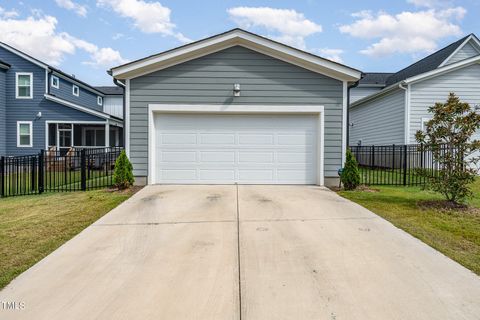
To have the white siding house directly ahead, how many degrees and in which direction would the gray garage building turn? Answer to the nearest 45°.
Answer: approximately 135° to its left

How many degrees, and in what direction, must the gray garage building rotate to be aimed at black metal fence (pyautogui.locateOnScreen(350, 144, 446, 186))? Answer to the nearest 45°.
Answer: approximately 90° to its left

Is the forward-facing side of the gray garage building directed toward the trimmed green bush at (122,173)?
no

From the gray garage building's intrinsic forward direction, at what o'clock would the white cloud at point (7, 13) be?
The white cloud is roughly at 4 o'clock from the gray garage building.

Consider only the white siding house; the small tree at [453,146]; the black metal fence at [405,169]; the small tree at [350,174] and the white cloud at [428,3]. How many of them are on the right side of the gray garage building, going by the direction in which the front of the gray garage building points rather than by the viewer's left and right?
0

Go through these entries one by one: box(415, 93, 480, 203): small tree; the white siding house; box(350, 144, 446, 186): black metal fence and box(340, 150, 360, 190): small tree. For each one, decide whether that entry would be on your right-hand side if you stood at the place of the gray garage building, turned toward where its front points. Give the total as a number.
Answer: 0

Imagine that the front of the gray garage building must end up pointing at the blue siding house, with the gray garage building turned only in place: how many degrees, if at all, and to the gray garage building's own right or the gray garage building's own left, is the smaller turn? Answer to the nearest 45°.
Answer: approximately 135° to the gray garage building's own right

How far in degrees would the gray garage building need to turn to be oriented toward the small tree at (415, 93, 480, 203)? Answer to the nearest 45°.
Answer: approximately 45° to its left

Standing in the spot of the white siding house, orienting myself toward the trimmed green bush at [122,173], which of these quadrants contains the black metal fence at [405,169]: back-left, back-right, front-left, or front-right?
front-left

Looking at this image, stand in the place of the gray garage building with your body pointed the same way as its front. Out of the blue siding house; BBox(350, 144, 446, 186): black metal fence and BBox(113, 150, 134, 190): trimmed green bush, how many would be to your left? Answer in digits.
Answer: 1

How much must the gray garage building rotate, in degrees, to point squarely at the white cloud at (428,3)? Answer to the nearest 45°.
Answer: approximately 135° to its left

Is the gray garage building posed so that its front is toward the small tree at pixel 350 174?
no

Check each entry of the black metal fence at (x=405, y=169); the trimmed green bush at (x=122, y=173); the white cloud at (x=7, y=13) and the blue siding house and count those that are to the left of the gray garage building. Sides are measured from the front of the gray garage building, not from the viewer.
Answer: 1

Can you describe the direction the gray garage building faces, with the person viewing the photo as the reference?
facing the viewer
